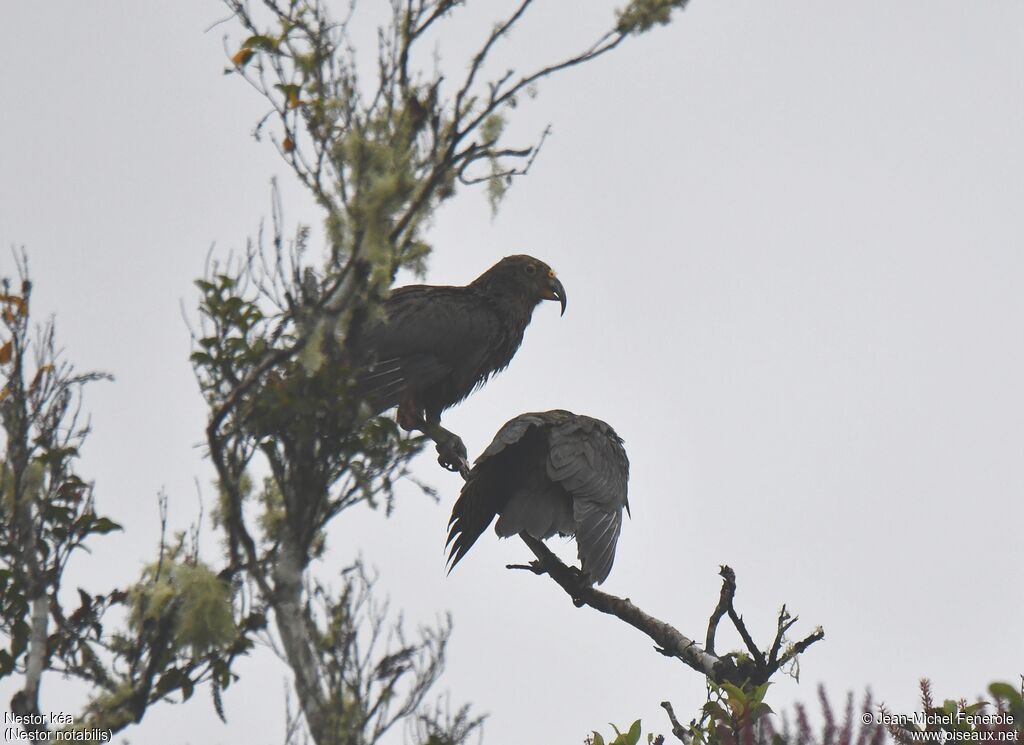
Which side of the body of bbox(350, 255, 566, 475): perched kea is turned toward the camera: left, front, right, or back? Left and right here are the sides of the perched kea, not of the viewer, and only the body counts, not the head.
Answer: right

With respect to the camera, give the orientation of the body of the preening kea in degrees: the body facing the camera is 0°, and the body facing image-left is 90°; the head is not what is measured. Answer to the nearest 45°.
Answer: approximately 180°
